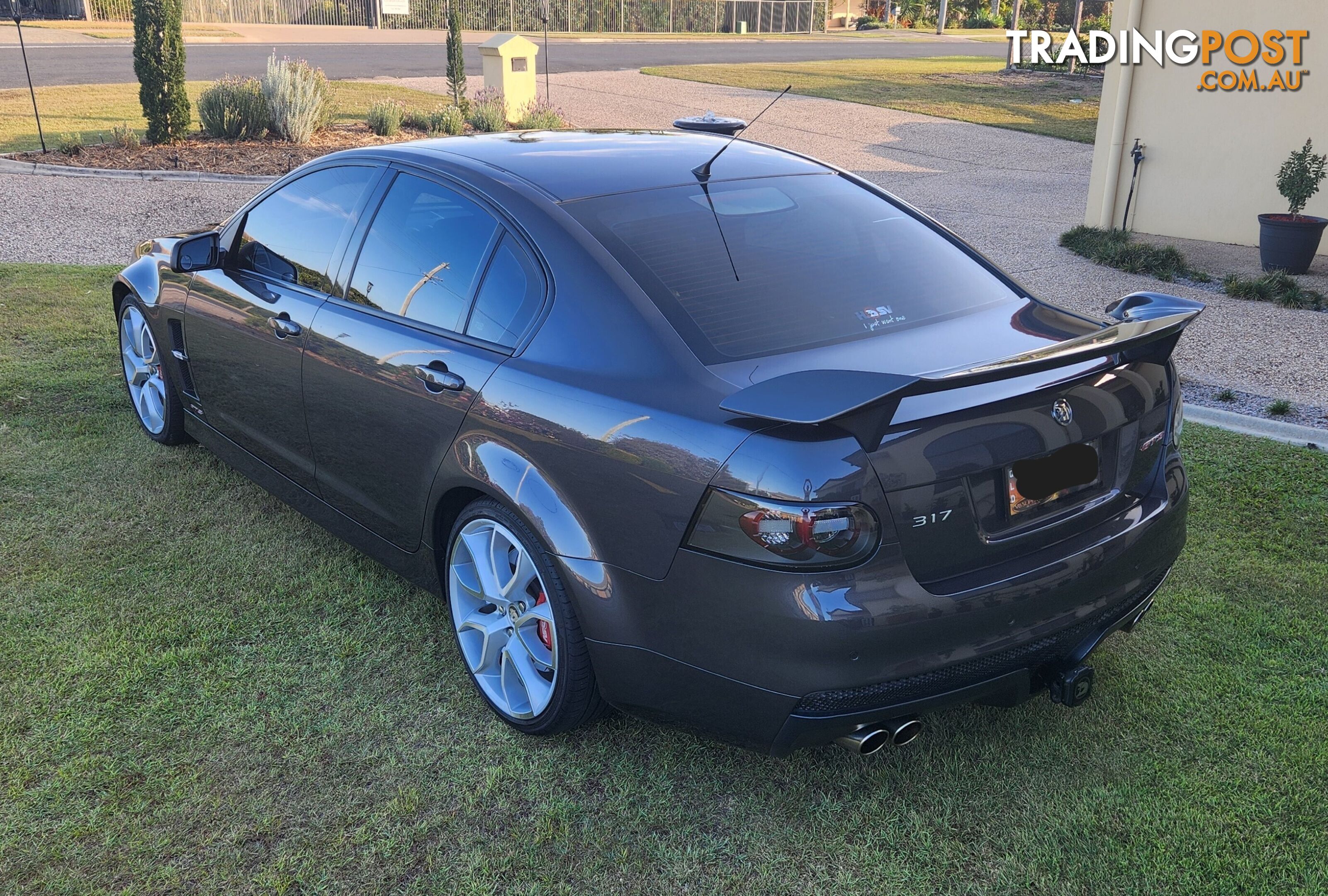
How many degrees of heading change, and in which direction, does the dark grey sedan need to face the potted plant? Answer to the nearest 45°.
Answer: approximately 90° to its right

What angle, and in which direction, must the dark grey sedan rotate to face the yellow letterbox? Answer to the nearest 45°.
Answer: approximately 45° to its right

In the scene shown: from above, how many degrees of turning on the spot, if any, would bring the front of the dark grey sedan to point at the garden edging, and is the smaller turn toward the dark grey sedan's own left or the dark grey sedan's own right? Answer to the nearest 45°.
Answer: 0° — it already faces it

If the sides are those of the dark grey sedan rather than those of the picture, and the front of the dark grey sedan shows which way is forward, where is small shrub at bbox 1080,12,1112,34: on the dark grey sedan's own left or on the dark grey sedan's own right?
on the dark grey sedan's own right

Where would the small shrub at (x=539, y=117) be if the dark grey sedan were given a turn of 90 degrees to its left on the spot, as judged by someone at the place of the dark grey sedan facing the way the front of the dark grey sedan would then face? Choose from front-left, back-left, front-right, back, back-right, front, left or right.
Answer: back-right

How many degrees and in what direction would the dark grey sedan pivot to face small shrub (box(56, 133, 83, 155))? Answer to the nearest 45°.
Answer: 0° — it already faces it

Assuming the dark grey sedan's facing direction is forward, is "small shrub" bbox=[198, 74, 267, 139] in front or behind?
in front

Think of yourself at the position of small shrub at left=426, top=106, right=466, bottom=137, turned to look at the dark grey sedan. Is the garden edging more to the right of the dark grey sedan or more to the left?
right

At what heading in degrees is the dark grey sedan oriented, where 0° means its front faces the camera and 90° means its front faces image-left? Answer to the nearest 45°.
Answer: approximately 135°

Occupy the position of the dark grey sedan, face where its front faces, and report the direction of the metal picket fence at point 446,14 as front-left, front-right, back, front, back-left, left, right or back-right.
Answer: front-right

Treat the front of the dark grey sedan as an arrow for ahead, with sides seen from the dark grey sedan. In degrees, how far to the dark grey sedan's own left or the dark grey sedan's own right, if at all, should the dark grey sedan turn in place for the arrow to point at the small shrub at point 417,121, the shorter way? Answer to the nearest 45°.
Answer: approximately 45° to the dark grey sedan's own right

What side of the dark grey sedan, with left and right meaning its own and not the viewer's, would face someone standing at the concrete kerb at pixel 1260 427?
right

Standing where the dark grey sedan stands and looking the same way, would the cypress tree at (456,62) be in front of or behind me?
in front

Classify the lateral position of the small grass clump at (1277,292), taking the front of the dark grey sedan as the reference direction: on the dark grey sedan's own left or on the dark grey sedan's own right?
on the dark grey sedan's own right

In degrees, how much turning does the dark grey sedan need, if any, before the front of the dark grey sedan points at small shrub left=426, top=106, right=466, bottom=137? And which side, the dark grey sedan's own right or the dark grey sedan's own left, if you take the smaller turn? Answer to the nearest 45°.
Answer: approximately 45° to the dark grey sedan's own right
